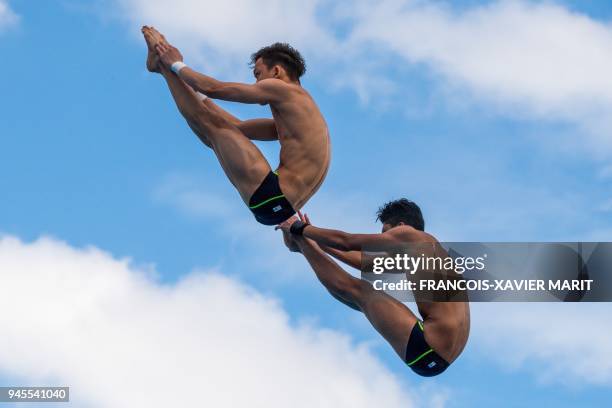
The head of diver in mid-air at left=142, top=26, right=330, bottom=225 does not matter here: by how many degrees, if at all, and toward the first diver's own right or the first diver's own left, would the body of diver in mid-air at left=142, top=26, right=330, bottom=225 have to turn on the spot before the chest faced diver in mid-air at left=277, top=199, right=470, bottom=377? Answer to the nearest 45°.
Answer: approximately 135° to the first diver's own right

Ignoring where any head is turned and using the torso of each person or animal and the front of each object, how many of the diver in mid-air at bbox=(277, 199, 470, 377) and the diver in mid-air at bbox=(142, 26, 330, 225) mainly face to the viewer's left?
2

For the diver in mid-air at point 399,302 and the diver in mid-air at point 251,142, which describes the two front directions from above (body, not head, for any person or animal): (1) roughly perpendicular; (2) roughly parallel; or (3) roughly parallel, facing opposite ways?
roughly parallel

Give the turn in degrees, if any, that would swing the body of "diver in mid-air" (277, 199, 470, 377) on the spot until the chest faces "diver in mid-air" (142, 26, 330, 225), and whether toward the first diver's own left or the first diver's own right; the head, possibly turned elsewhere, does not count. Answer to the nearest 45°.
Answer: approximately 45° to the first diver's own left

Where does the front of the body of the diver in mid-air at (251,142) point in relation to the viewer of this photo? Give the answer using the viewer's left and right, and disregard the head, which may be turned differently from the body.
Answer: facing to the left of the viewer

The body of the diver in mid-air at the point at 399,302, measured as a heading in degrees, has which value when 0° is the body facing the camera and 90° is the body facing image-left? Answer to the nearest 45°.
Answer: approximately 90°
